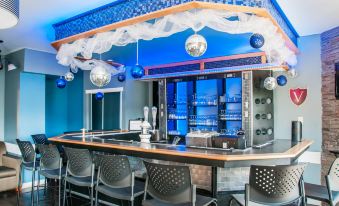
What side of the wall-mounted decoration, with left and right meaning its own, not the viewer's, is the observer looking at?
front

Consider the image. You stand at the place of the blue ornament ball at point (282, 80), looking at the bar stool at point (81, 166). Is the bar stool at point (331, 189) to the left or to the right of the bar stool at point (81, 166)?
left

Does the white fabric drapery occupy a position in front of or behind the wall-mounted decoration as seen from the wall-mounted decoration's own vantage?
in front

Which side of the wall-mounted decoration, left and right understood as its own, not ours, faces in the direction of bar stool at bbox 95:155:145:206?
front

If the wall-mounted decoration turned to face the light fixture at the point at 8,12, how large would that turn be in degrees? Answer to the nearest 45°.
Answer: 0° — it already faces it

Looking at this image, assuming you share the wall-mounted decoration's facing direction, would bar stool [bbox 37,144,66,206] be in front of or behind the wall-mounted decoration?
in front

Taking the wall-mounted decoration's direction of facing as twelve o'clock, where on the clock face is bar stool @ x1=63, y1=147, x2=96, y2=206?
The bar stool is roughly at 1 o'clock from the wall-mounted decoration.

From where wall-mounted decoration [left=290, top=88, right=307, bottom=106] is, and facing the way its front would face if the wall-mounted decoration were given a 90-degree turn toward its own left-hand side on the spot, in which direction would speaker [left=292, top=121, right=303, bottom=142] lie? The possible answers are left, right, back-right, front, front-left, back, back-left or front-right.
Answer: right
